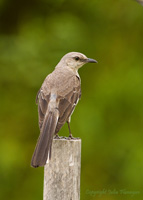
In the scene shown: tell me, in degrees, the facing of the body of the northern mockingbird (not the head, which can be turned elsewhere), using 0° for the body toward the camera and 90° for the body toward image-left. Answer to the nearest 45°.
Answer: approximately 225°
